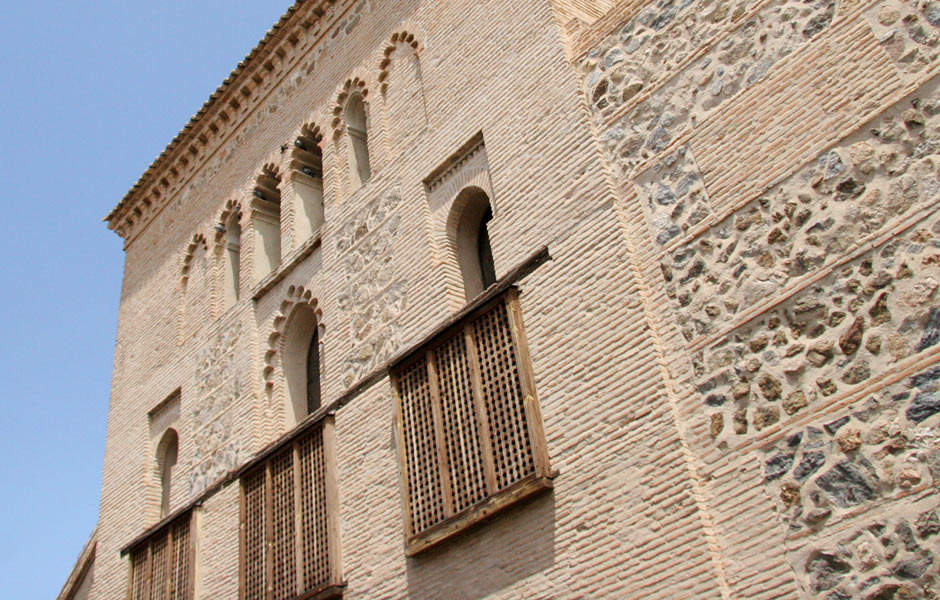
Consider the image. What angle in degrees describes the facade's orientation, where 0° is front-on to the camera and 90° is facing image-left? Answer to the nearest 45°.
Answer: approximately 45°
